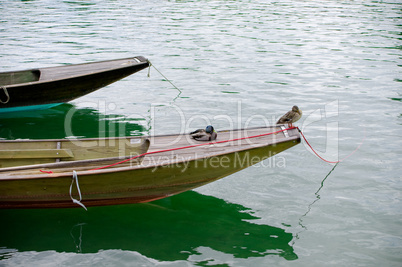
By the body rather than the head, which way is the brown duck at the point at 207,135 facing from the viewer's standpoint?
to the viewer's right

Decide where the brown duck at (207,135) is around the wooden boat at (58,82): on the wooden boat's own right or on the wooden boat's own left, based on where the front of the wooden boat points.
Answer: on the wooden boat's own right

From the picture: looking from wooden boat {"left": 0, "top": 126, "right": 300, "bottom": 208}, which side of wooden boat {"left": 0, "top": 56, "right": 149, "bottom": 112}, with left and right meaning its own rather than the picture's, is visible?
right

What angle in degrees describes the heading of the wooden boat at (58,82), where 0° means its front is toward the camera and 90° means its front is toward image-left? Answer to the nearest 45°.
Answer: approximately 270°

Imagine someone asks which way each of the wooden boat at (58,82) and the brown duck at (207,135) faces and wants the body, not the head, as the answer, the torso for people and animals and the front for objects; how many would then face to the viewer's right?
2

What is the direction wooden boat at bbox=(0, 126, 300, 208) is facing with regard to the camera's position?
facing to the right of the viewer

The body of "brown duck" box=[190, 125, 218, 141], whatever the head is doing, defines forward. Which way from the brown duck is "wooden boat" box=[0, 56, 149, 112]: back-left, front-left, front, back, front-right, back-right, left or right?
back-left

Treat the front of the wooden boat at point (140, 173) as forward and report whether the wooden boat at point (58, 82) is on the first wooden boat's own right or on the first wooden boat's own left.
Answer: on the first wooden boat's own left
